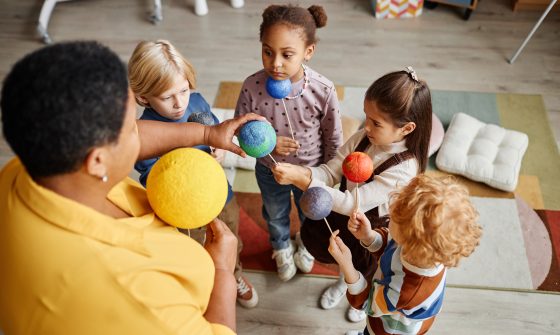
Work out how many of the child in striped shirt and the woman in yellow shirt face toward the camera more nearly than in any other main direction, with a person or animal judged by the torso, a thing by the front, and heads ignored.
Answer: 0

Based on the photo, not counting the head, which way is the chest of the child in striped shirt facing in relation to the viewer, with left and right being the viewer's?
facing away from the viewer and to the left of the viewer

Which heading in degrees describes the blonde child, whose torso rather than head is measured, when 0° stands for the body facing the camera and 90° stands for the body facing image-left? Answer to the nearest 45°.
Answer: approximately 315°

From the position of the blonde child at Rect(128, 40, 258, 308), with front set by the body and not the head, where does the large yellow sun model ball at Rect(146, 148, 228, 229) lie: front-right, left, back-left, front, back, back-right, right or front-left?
front-right

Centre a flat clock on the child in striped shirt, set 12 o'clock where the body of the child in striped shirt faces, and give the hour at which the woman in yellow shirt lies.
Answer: The woman in yellow shirt is roughly at 9 o'clock from the child in striped shirt.

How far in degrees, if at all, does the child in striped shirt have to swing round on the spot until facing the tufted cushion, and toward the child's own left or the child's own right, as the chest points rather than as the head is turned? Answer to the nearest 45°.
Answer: approximately 45° to the child's own right

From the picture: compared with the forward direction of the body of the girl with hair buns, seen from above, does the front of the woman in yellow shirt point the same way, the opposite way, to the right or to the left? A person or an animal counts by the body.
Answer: the opposite way

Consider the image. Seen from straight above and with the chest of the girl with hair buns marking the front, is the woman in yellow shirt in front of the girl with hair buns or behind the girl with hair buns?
in front

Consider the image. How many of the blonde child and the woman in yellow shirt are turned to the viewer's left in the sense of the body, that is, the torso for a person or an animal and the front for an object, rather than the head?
0

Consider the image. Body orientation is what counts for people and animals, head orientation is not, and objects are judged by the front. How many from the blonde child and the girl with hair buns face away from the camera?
0

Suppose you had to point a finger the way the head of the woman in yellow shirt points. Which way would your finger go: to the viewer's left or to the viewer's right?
to the viewer's right

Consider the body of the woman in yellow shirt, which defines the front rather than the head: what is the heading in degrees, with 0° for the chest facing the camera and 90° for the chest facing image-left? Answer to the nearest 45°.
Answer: approximately 225°
